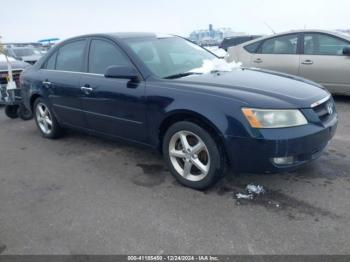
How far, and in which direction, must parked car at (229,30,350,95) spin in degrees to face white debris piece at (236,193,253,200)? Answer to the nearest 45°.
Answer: approximately 90° to its right

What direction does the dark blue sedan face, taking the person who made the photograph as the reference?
facing the viewer and to the right of the viewer

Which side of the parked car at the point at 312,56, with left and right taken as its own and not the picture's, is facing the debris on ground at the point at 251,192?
right

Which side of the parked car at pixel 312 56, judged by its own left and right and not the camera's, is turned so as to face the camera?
right

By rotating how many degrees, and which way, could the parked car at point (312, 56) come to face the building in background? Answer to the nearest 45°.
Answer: approximately 90° to its left

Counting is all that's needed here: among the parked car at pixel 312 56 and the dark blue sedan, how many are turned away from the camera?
0

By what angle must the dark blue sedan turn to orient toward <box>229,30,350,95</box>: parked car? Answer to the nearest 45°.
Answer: approximately 90° to its left

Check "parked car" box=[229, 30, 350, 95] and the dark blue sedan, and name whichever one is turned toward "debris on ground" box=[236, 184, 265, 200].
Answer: the dark blue sedan

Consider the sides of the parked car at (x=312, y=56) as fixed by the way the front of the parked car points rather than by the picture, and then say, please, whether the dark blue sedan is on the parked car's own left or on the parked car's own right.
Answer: on the parked car's own right

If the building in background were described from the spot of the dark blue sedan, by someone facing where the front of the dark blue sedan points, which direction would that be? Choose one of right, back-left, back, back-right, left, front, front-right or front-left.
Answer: back-left

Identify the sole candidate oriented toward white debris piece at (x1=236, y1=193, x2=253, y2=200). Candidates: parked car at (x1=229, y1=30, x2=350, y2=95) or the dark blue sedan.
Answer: the dark blue sedan
